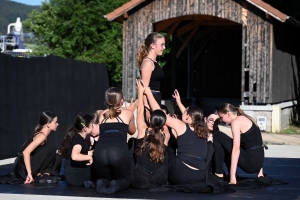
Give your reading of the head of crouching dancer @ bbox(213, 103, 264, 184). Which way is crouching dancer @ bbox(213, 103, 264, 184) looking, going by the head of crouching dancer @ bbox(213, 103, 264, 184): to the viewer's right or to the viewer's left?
to the viewer's left

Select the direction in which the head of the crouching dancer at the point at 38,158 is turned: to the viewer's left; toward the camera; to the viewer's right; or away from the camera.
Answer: to the viewer's right

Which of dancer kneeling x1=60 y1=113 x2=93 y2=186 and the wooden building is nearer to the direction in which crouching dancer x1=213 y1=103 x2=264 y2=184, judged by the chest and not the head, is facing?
the dancer kneeling

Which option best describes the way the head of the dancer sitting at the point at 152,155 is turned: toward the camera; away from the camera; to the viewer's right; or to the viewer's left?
away from the camera

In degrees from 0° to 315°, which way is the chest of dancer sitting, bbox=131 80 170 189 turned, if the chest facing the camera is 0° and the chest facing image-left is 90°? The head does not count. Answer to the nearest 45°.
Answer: approximately 180°

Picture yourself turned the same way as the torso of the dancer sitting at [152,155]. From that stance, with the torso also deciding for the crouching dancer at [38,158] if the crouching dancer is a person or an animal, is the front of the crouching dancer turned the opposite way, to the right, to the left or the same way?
to the right

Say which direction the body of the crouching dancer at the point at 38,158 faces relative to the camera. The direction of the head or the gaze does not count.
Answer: to the viewer's right

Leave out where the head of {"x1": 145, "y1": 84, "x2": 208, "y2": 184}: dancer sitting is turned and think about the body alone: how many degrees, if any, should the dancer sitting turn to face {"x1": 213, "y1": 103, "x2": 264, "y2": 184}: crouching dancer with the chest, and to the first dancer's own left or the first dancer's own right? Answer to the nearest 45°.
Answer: approximately 90° to the first dancer's own right

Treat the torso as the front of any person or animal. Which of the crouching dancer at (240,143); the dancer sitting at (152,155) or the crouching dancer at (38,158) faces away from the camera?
the dancer sitting

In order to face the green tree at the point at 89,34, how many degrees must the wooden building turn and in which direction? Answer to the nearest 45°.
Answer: approximately 135° to its right

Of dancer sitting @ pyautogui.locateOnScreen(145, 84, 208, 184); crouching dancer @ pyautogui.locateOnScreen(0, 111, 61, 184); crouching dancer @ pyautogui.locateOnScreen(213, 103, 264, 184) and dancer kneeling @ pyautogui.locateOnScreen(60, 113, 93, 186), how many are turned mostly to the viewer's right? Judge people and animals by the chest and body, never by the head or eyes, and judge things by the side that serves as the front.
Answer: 2

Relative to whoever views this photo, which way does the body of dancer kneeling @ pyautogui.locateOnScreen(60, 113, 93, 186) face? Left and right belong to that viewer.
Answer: facing to the right of the viewer

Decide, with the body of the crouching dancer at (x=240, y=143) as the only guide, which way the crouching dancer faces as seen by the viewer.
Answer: to the viewer's left

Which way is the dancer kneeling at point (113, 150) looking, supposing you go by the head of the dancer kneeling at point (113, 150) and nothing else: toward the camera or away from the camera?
away from the camera

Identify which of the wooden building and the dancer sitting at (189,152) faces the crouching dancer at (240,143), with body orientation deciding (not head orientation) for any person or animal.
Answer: the wooden building
